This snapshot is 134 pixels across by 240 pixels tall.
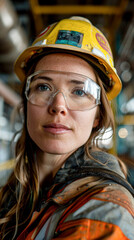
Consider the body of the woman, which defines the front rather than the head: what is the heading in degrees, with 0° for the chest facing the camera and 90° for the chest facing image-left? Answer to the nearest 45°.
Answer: approximately 45°
